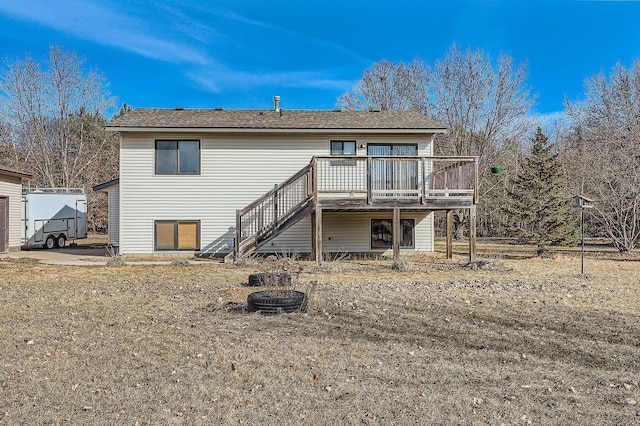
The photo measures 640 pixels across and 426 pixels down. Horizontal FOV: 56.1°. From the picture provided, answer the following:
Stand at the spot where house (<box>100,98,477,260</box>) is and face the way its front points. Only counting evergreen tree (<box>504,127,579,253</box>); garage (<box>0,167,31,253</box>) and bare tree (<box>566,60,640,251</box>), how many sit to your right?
2

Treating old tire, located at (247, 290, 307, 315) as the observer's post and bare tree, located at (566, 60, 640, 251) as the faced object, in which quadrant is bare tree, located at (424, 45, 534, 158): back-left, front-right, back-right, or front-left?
front-left

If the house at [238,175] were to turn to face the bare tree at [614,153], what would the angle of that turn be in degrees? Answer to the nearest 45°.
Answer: approximately 90° to its right

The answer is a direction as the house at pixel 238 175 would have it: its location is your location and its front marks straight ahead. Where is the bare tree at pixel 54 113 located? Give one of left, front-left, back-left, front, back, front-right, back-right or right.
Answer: front-left

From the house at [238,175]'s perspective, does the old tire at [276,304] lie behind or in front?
behind

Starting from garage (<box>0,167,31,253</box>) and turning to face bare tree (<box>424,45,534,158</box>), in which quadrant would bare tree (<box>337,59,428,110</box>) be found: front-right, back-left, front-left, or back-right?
front-left

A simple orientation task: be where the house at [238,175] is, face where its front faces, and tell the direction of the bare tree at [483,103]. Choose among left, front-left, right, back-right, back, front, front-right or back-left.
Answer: front-right

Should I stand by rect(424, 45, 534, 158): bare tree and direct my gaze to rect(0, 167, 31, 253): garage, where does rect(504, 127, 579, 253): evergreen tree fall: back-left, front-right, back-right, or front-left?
front-left

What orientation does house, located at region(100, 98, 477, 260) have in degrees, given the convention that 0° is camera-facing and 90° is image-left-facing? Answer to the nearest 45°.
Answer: approximately 180°

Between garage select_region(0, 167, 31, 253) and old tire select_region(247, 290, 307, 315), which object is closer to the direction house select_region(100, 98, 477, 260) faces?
the garage

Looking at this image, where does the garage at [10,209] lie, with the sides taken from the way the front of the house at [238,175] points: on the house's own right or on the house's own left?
on the house's own left

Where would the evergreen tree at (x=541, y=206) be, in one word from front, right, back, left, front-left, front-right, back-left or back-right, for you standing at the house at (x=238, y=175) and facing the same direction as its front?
right
